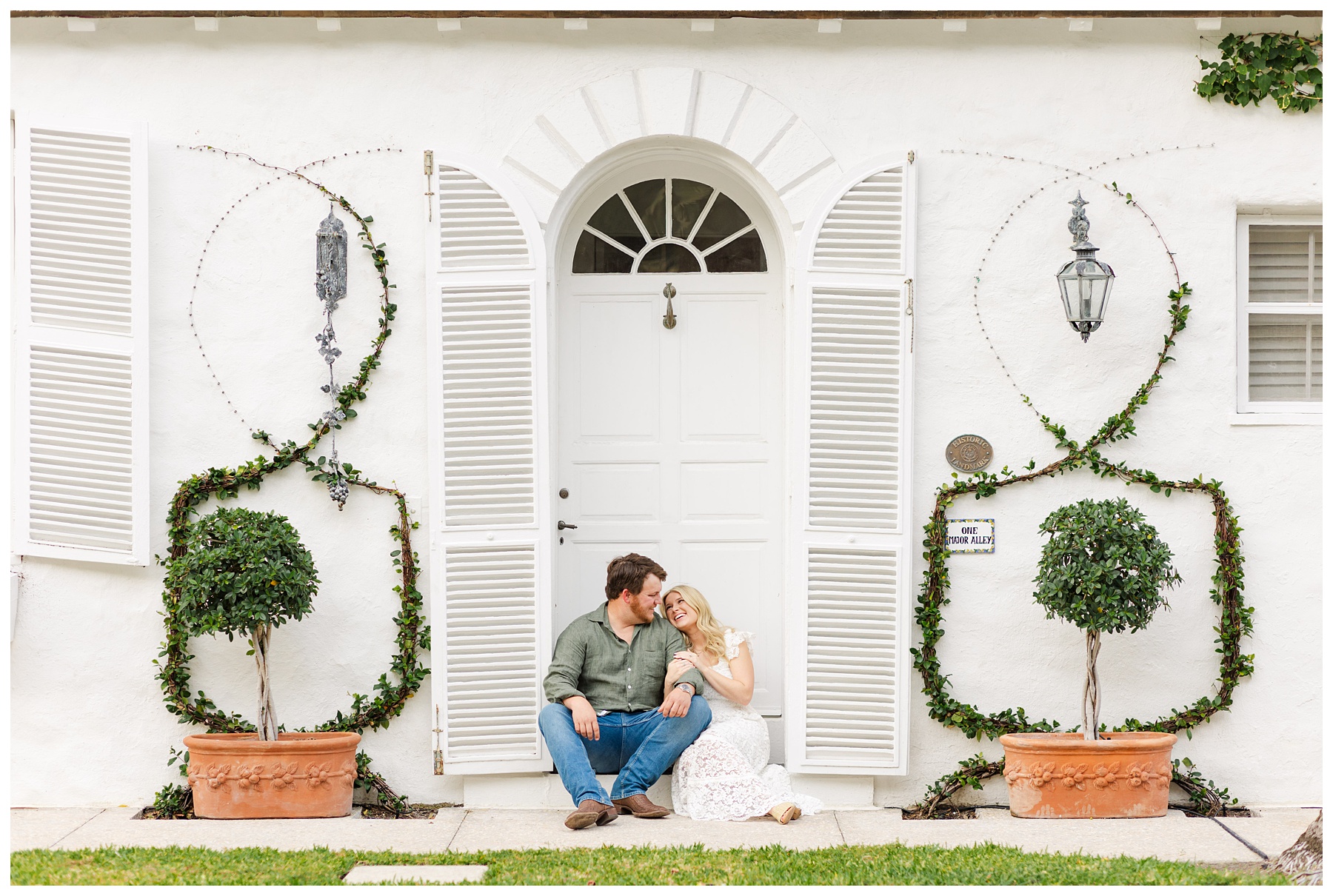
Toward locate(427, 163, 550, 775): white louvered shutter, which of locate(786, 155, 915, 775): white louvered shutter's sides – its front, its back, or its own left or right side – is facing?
right

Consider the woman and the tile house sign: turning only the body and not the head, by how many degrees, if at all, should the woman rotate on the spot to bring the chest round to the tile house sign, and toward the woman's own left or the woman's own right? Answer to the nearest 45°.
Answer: approximately 135° to the woman's own left

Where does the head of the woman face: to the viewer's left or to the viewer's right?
to the viewer's left

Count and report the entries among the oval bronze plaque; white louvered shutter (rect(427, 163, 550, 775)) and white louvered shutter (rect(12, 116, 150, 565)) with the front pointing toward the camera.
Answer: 3

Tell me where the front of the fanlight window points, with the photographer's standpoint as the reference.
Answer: facing the viewer

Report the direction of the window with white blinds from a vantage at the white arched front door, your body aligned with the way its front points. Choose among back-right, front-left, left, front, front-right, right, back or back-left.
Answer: left

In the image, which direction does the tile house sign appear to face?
toward the camera

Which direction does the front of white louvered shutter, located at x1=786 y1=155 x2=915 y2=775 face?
toward the camera

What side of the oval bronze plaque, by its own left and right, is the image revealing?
front

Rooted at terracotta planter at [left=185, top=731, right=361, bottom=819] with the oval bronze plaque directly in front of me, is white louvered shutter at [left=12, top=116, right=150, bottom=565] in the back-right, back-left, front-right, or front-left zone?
back-left
